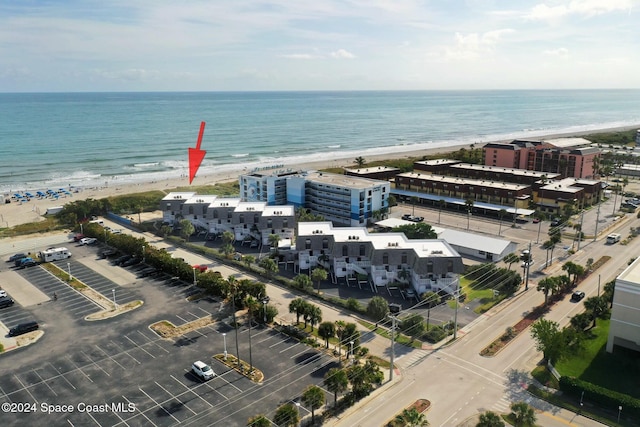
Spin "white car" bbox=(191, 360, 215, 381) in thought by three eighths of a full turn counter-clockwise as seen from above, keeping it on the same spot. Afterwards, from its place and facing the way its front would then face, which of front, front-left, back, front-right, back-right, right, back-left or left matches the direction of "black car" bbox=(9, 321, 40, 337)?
front-left

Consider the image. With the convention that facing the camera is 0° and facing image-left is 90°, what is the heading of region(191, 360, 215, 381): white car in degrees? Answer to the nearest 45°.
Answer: approximately 315°

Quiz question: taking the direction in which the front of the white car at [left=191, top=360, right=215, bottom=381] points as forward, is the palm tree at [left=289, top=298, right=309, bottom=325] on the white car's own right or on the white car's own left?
on the white car's own left

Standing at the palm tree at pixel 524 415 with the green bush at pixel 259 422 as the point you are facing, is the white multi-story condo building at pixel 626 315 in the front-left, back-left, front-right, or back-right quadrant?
back-right
